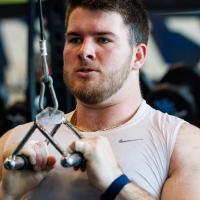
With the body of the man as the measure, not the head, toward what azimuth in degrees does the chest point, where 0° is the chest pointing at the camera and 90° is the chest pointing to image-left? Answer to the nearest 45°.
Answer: approximately 45°

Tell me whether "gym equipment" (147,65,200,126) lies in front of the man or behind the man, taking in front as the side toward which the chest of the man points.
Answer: behind

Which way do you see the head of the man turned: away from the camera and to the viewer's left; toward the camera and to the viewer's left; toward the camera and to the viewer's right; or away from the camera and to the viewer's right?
toward the camera and to the viewer's left
